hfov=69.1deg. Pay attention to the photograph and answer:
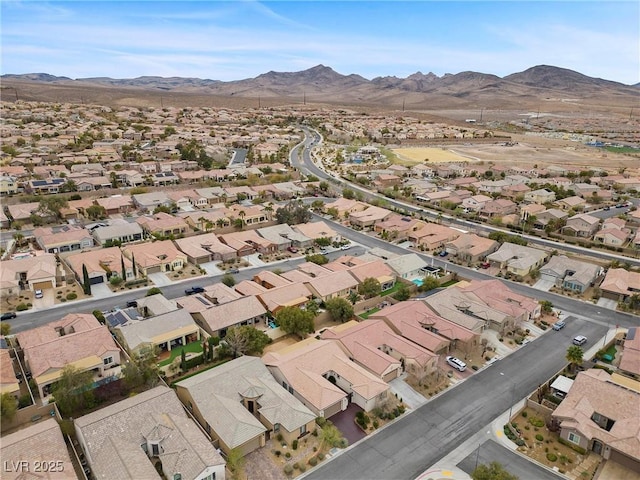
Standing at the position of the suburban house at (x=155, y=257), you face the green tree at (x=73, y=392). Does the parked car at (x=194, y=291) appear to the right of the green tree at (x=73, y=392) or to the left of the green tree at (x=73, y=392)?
left

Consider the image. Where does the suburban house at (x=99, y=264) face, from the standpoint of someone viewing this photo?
facing the viewer

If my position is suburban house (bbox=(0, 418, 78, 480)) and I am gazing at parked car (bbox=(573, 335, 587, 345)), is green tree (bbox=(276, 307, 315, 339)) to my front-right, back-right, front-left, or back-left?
front-left

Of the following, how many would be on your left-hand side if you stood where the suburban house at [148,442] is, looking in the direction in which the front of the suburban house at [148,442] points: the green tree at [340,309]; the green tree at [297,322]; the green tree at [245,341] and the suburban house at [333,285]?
4

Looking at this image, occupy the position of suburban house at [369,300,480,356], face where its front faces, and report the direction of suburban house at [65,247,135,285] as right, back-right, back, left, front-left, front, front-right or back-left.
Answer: back-right

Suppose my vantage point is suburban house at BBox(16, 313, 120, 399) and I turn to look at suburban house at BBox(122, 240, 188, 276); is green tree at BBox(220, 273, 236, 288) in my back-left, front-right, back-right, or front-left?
front-right

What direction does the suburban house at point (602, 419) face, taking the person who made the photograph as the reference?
facing the viewer and to the left of the viewer

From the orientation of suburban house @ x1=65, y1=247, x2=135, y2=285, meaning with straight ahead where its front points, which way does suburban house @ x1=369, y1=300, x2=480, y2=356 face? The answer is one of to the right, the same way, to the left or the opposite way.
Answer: the same way

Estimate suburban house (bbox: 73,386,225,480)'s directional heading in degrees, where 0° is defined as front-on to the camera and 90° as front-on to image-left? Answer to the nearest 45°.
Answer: approximately 315°

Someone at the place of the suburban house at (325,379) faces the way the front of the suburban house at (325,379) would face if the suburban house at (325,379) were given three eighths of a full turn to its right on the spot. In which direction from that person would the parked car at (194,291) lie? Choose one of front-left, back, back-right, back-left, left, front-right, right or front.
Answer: front-right

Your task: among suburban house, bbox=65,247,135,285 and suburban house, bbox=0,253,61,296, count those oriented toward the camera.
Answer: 2

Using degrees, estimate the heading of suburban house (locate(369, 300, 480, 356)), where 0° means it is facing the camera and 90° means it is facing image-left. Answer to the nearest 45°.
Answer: approximately 315°

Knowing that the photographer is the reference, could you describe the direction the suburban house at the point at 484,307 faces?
facing the viewer and to the right of the viewer

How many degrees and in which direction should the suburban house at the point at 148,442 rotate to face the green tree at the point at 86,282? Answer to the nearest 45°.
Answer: approximately 135° to its left

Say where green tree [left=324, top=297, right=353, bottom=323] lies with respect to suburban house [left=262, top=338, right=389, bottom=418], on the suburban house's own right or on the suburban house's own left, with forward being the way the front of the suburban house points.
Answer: on the suburban house's own left
